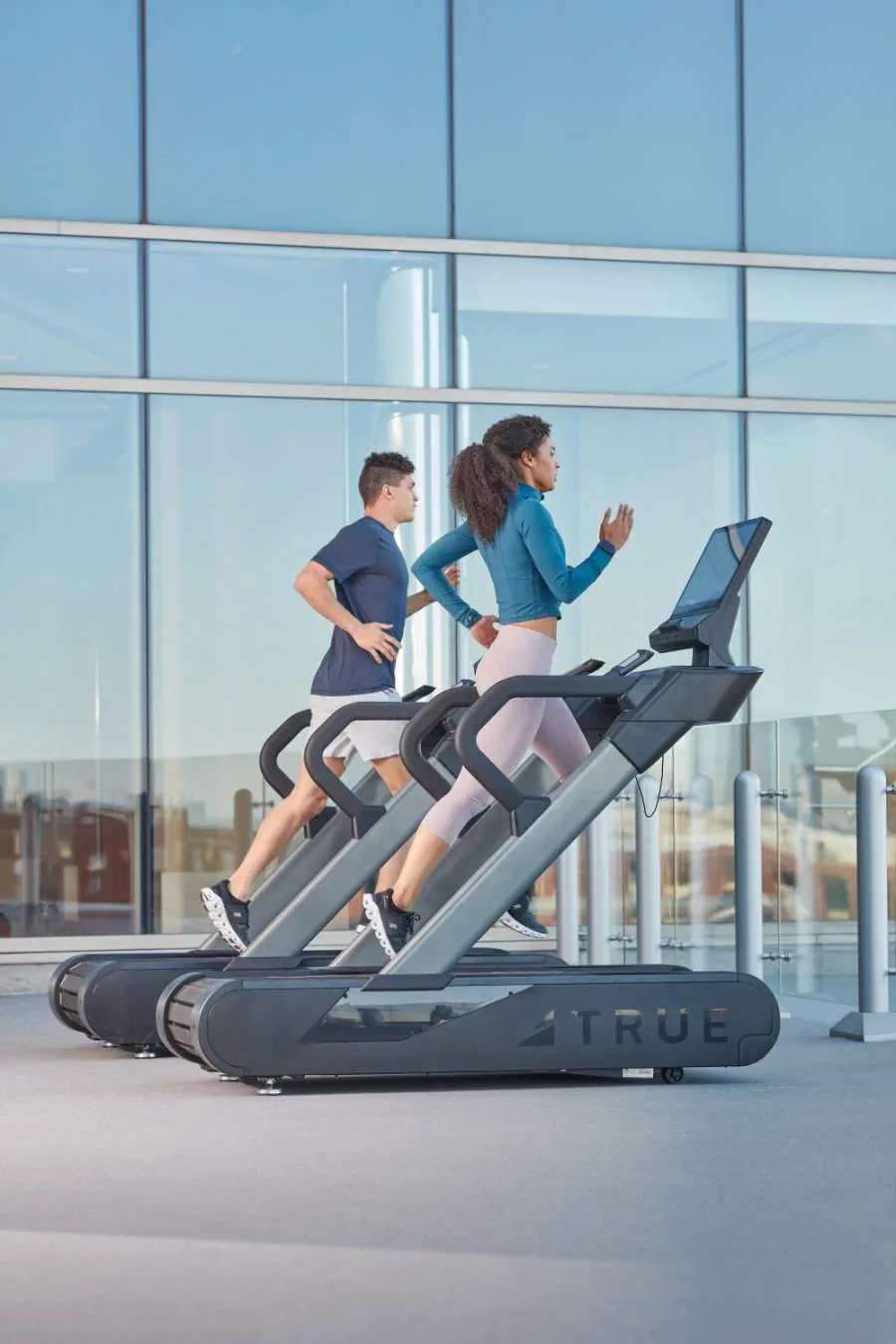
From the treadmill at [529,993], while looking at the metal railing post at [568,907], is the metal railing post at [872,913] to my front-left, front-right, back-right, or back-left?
front-right

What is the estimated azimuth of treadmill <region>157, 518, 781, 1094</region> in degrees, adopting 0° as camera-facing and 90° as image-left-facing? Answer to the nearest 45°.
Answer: approximately 270°

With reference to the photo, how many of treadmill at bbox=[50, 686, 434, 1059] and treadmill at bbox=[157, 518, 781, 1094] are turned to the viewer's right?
2

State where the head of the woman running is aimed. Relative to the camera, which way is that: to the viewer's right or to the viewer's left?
to the viewer's right

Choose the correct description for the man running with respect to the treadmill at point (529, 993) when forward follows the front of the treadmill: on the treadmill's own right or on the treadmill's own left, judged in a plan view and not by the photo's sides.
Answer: on the treadmill's own left

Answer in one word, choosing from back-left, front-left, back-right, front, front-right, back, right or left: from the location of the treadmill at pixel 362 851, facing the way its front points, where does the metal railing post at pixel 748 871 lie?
front-left

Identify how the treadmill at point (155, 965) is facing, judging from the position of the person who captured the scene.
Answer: facing to the right of the viewer

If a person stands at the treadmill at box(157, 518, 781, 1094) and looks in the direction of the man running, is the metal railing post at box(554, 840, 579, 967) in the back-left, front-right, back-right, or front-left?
front-right
